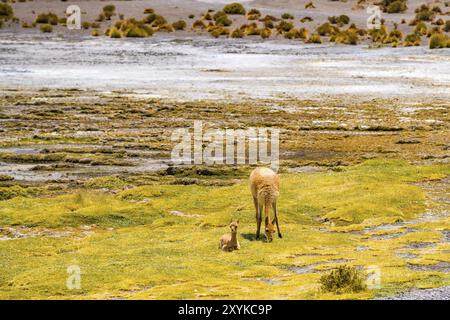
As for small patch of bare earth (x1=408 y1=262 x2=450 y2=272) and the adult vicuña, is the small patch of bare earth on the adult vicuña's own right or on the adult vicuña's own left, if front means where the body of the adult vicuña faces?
on the adult vicuña's own left

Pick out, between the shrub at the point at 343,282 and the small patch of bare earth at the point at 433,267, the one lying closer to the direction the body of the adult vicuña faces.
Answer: the shrub

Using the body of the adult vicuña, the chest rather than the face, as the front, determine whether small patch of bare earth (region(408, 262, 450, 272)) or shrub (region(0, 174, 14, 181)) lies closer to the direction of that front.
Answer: the small patch of bare earth

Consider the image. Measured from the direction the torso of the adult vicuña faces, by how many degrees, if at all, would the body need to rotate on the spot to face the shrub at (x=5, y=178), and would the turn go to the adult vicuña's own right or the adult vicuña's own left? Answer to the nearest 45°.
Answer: approximately 135° to the adult vicuña's own right

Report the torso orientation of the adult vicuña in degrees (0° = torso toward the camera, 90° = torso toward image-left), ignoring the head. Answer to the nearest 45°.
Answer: approximately 0°

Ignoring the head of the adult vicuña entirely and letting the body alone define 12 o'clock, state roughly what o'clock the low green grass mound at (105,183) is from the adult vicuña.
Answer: The low green grass mound is roughly at 5 o'clock from the adult vicuña.

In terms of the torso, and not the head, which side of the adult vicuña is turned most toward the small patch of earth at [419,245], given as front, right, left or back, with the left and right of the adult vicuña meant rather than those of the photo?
left

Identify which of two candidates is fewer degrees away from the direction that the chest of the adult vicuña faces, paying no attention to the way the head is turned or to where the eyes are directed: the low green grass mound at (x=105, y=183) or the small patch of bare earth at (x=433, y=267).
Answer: the small patch of bare earth

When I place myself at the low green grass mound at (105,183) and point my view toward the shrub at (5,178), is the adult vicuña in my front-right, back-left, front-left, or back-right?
back-left

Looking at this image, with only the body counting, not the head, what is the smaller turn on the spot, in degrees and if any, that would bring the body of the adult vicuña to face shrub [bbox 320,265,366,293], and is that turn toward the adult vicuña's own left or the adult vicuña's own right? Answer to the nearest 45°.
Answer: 0° — it already faces it

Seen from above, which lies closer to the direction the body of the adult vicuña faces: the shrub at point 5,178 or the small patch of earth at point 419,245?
the small patch of earth
